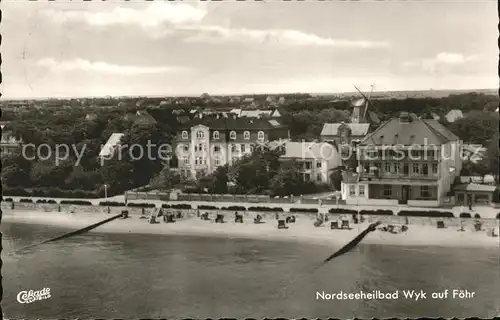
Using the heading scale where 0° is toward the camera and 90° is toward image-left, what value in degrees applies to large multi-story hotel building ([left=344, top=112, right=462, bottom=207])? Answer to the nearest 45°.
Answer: approximately 0°

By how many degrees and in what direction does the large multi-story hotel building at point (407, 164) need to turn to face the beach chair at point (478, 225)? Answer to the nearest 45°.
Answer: approximately 90° to its left

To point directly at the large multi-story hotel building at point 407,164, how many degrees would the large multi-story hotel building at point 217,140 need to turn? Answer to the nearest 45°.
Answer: approximately 90° to its left

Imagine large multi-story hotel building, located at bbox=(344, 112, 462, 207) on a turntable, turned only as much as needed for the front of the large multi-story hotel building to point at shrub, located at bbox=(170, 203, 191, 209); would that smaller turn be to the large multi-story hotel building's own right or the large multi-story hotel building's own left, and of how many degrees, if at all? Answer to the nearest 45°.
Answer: approximately 90° to the large multi-story hotel building's own right

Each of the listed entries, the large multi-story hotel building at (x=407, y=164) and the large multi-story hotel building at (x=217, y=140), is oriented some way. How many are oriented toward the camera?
2

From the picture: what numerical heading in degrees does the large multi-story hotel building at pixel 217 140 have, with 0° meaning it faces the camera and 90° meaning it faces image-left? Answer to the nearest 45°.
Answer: approximately 0°

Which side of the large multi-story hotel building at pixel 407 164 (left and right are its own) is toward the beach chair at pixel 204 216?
right

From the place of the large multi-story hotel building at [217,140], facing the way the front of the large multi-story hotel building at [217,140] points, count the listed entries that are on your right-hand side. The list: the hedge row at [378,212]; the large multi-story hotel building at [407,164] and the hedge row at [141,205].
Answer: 1
